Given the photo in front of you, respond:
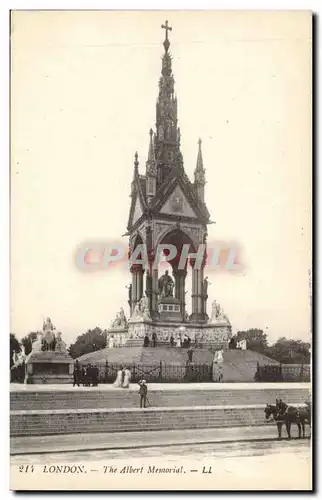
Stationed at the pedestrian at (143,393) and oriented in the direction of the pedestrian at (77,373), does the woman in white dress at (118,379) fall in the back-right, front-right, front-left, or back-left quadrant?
front-right

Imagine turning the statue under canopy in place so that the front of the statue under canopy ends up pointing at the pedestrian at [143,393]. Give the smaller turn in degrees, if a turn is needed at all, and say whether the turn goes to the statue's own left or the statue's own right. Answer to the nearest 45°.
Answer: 0° — it already faces them

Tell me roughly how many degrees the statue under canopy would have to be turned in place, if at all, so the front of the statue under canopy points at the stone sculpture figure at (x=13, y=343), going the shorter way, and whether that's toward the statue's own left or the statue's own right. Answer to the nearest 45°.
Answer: approximately 45° to the statue's own right

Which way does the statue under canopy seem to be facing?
toward the camera
